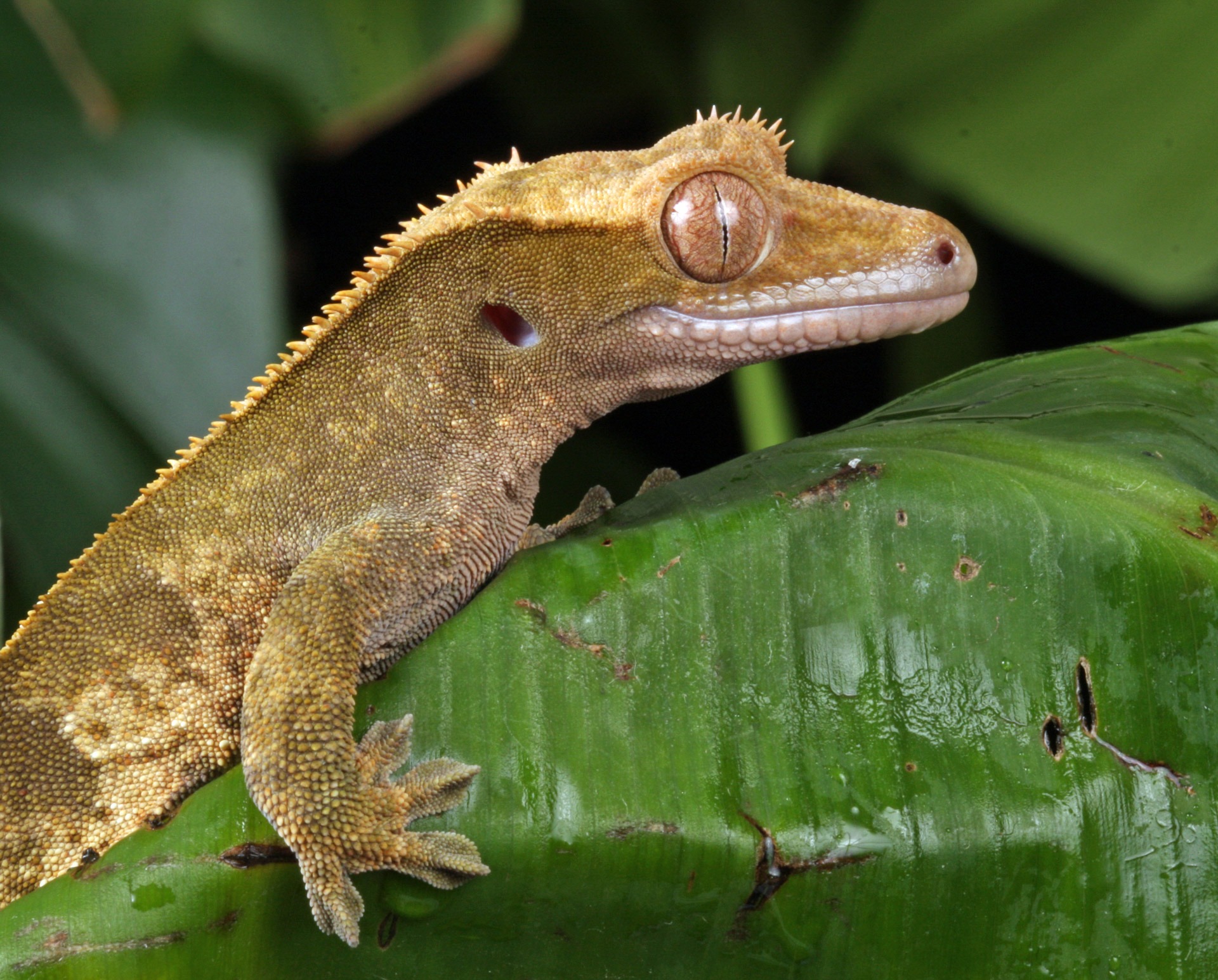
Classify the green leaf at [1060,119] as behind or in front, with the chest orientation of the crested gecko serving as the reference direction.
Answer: in front

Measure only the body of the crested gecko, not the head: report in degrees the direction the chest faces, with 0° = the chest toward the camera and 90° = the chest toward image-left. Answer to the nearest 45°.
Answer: approximately 270°
